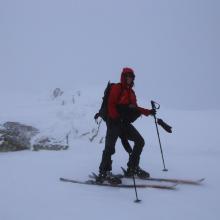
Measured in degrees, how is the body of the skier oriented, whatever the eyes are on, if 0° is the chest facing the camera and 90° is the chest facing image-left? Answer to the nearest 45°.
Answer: approximately 315°
